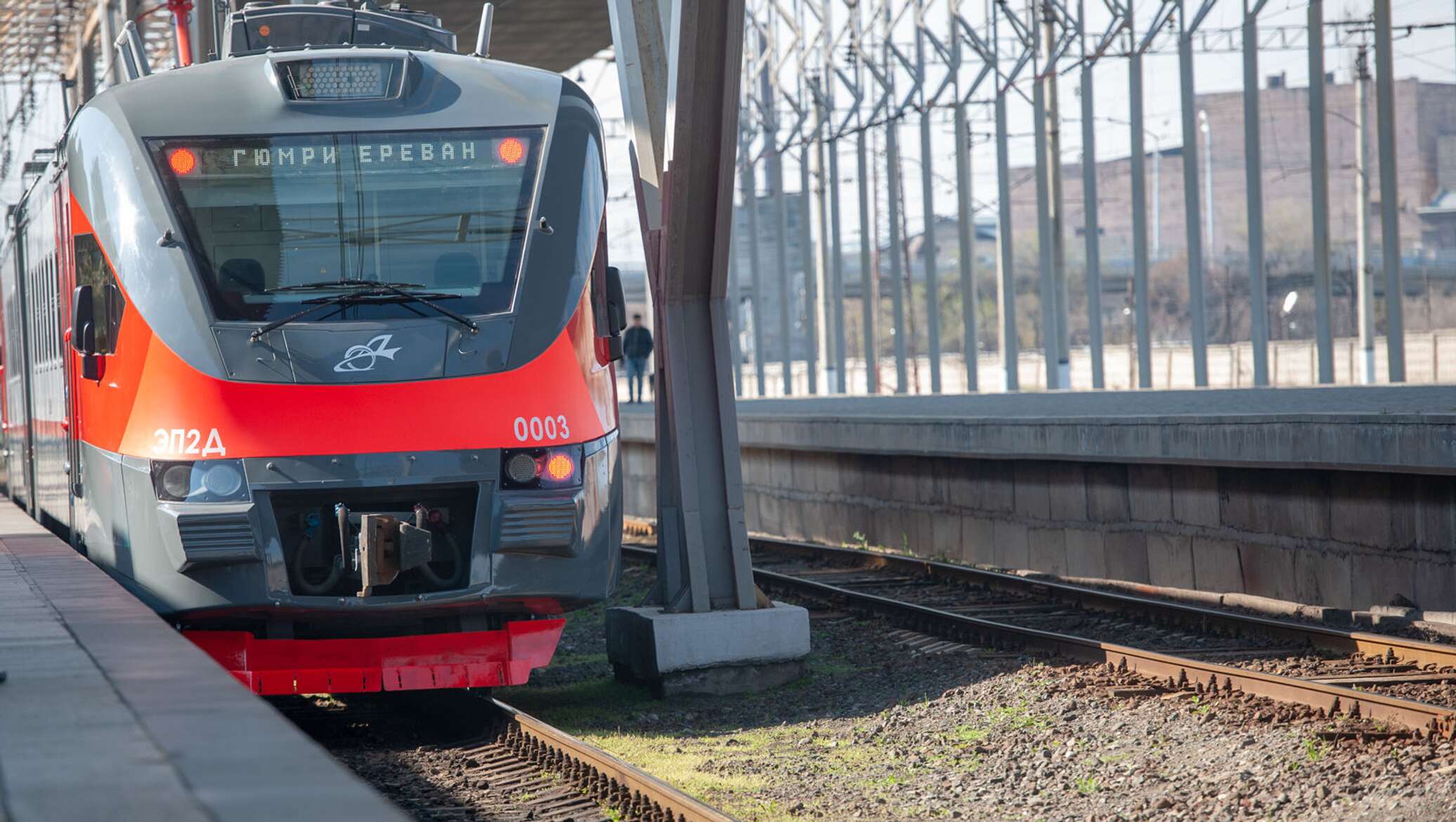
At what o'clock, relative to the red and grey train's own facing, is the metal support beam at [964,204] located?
The metal support beam is roughly at 7 o'clock from the red and grey train.

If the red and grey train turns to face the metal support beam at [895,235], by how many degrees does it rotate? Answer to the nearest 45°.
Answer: approximately 135° to its left

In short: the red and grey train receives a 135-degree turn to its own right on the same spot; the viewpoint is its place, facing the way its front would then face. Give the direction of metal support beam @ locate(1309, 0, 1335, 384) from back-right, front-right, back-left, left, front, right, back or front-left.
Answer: right

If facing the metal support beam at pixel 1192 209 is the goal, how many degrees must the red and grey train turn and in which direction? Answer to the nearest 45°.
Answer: approximately 135° to its left

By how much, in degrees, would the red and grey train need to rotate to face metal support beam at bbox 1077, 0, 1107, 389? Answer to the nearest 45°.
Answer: approximately 135° to its left

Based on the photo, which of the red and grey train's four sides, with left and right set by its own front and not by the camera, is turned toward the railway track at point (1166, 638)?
left

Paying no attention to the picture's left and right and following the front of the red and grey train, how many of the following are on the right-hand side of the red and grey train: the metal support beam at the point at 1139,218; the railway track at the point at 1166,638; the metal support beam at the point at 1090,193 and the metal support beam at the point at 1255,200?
0

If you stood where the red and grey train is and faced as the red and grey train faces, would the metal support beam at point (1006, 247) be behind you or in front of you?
behind

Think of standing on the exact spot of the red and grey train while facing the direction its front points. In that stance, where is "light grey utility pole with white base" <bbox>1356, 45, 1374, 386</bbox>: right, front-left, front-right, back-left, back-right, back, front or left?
back-left

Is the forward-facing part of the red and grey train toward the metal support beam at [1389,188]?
no

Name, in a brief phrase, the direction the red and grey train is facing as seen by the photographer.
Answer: facing the viewer

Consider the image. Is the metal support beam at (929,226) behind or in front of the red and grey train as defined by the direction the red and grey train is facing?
behind
